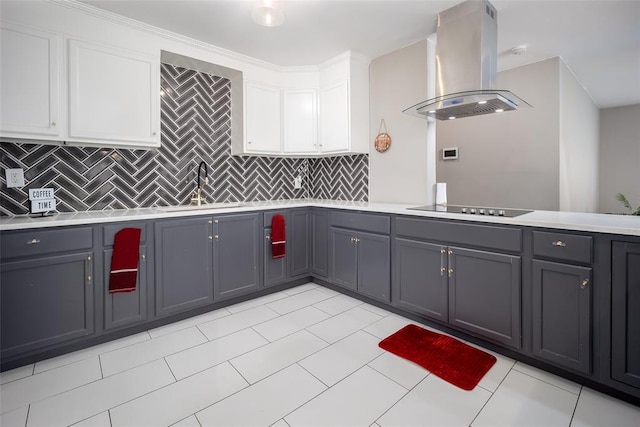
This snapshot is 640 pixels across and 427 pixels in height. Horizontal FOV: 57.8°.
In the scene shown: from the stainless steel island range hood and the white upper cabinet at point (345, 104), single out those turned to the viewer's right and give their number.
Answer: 0

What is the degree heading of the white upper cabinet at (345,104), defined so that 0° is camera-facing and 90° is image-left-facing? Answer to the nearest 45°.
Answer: approximately 45°

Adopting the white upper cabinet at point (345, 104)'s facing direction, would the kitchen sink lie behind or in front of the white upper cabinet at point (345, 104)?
in front

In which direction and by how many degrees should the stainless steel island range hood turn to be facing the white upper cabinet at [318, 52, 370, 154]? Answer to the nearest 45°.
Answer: approximately 90° to its right

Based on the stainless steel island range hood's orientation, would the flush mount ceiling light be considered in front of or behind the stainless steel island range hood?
in front
